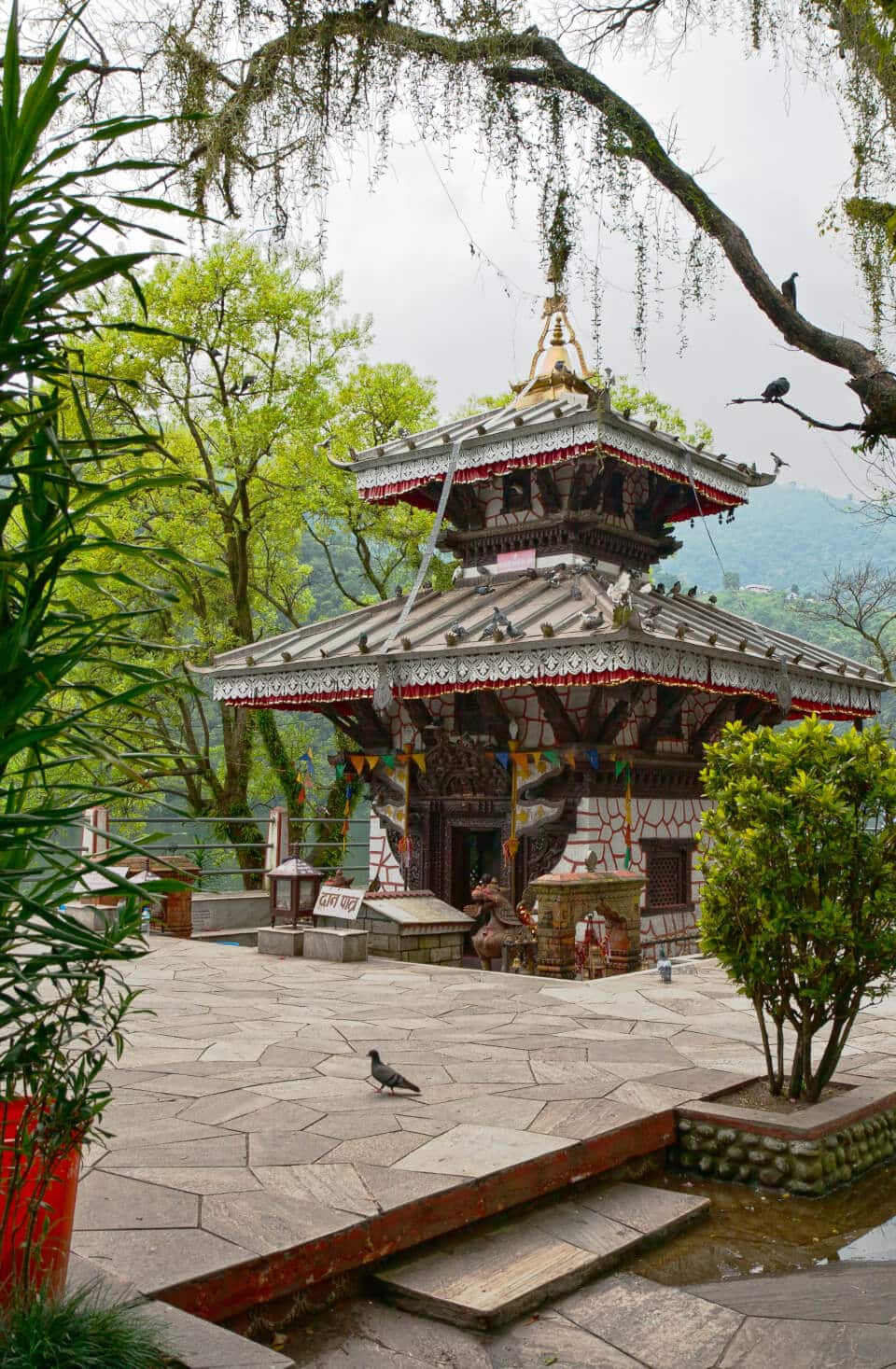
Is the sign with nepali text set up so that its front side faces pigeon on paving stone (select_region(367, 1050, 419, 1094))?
yes

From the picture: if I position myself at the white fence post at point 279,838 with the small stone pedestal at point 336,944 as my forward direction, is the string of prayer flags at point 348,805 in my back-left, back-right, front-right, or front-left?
back-left

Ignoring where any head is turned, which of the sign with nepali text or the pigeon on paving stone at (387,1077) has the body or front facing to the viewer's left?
the pigeon on paving stone

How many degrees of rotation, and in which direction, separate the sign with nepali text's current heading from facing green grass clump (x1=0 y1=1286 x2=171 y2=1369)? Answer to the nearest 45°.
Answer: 0° — it already faces it

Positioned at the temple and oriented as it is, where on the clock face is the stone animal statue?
The stone animal statue is roughly at 11 o'clock from the temple.

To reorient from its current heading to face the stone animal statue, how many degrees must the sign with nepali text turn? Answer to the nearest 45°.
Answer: approximately 90° to its left

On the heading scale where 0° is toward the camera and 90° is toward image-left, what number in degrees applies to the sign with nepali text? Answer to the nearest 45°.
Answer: approximately 0°

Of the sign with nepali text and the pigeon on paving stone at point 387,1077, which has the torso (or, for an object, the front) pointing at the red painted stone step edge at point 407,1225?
the sign with nepali text

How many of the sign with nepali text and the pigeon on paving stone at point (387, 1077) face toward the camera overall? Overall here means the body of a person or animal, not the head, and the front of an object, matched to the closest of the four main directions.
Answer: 1

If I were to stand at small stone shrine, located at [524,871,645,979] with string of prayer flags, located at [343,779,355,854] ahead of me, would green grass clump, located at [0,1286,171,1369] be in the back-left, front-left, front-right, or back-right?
back-left

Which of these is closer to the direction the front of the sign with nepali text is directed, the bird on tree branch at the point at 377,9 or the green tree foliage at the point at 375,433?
the bird on tree branch

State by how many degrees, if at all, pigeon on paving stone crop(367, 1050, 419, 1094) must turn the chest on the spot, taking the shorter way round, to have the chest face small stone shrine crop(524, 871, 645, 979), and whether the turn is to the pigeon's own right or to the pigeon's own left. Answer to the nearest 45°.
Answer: approximately 90° to the pigeon's own right

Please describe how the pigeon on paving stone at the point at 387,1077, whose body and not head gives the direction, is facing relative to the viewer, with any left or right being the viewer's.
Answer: facing to the left of the viewer

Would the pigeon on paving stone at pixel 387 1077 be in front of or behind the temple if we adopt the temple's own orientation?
in front

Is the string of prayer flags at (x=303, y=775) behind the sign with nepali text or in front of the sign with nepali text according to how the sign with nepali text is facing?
behind

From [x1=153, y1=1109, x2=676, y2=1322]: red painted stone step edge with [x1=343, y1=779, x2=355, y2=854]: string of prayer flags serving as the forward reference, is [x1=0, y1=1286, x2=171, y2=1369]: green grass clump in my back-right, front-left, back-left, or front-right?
back-left
